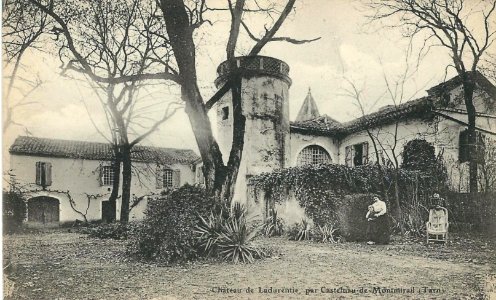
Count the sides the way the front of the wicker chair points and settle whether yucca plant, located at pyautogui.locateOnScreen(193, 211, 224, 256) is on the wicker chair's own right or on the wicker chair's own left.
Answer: on the wicker chair's own right

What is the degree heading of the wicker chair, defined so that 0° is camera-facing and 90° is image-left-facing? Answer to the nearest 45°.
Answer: approximately 0°

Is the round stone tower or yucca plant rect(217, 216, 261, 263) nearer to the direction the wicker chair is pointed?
the yucca plant

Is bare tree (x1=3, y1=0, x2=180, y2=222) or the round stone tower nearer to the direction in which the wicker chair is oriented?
the bare tree

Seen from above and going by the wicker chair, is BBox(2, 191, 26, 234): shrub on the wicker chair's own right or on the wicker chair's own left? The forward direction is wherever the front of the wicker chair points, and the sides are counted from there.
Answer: on the wicker chair's own right

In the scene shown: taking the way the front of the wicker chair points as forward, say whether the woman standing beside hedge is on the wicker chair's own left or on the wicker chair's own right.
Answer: on the wicker chair's own right

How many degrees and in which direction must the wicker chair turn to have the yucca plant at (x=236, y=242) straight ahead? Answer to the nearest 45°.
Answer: approximately 45° to its right
